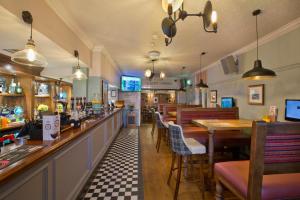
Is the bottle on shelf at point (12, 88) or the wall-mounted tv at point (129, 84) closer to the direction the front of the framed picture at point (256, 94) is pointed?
the bottle on shelf

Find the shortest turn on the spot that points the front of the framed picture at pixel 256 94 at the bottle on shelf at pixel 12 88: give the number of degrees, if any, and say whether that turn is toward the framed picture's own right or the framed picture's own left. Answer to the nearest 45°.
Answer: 0° — it already faces it

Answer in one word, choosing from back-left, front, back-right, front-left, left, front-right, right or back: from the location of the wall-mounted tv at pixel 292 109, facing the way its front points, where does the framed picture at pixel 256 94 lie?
right

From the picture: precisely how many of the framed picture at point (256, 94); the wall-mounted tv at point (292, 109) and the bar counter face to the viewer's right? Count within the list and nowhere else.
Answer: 1

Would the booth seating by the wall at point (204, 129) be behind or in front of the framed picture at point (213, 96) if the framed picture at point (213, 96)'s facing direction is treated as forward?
in front

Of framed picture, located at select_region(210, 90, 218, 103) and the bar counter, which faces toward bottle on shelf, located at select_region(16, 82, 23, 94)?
the framed picture

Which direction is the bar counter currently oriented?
to the viewer's right

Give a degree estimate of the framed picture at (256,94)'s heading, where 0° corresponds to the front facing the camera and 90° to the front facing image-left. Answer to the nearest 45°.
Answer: approximately 45°

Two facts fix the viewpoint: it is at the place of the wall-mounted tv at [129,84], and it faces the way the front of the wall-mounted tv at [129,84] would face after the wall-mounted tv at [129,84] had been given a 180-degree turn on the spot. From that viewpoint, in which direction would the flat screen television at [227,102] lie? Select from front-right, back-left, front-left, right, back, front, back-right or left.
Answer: back-right

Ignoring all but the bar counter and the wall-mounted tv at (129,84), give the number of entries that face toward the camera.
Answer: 1

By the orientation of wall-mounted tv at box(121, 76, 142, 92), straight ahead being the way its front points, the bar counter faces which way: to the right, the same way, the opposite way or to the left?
to the left

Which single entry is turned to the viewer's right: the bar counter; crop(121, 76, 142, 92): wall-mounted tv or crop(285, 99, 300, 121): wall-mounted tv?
the bar counter

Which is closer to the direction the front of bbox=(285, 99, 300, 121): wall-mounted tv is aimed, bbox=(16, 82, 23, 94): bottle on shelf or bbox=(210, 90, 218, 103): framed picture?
the bottle on shelf

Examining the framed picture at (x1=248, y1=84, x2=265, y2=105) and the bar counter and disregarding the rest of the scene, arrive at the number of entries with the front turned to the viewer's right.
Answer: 1

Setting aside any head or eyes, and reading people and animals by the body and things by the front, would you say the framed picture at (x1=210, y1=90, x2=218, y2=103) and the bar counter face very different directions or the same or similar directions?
very different directions

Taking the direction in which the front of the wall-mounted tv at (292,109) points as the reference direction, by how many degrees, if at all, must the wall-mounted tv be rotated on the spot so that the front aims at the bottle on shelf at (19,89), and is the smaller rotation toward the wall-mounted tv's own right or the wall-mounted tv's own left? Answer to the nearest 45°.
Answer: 0° — it already faces it
